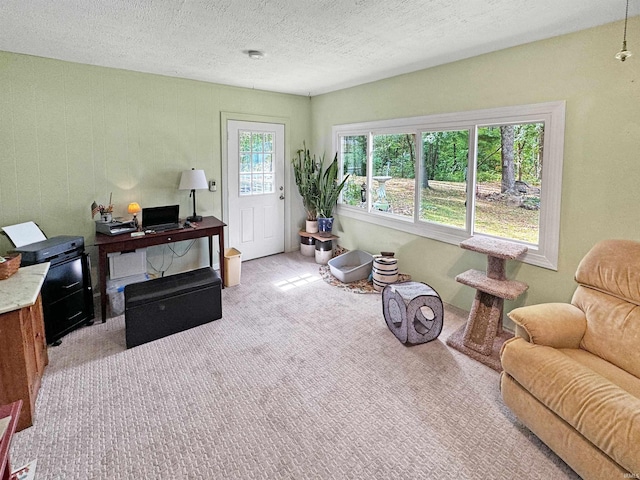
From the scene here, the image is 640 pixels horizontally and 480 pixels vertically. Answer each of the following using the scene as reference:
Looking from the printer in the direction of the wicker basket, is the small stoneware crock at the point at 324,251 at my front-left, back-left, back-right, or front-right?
back-left

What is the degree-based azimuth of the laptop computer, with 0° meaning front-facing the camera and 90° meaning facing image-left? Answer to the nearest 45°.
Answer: approximately 0°

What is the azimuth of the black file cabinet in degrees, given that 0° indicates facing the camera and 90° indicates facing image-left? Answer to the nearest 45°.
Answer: approximately 315°

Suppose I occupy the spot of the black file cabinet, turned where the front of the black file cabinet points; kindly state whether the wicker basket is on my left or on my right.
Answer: on my right

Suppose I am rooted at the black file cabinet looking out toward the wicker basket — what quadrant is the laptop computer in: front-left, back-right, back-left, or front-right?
back-left

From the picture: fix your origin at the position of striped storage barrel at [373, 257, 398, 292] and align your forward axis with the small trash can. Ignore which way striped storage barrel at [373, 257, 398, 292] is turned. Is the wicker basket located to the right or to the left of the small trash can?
left

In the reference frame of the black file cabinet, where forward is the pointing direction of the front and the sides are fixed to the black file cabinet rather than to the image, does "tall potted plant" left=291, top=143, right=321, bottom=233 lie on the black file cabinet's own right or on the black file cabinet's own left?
on the black file cabinet's own left

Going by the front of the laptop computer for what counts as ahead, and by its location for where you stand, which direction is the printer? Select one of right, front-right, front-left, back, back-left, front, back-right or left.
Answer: front-right

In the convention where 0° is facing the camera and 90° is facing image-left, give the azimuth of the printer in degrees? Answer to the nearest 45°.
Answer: approximately 315°
